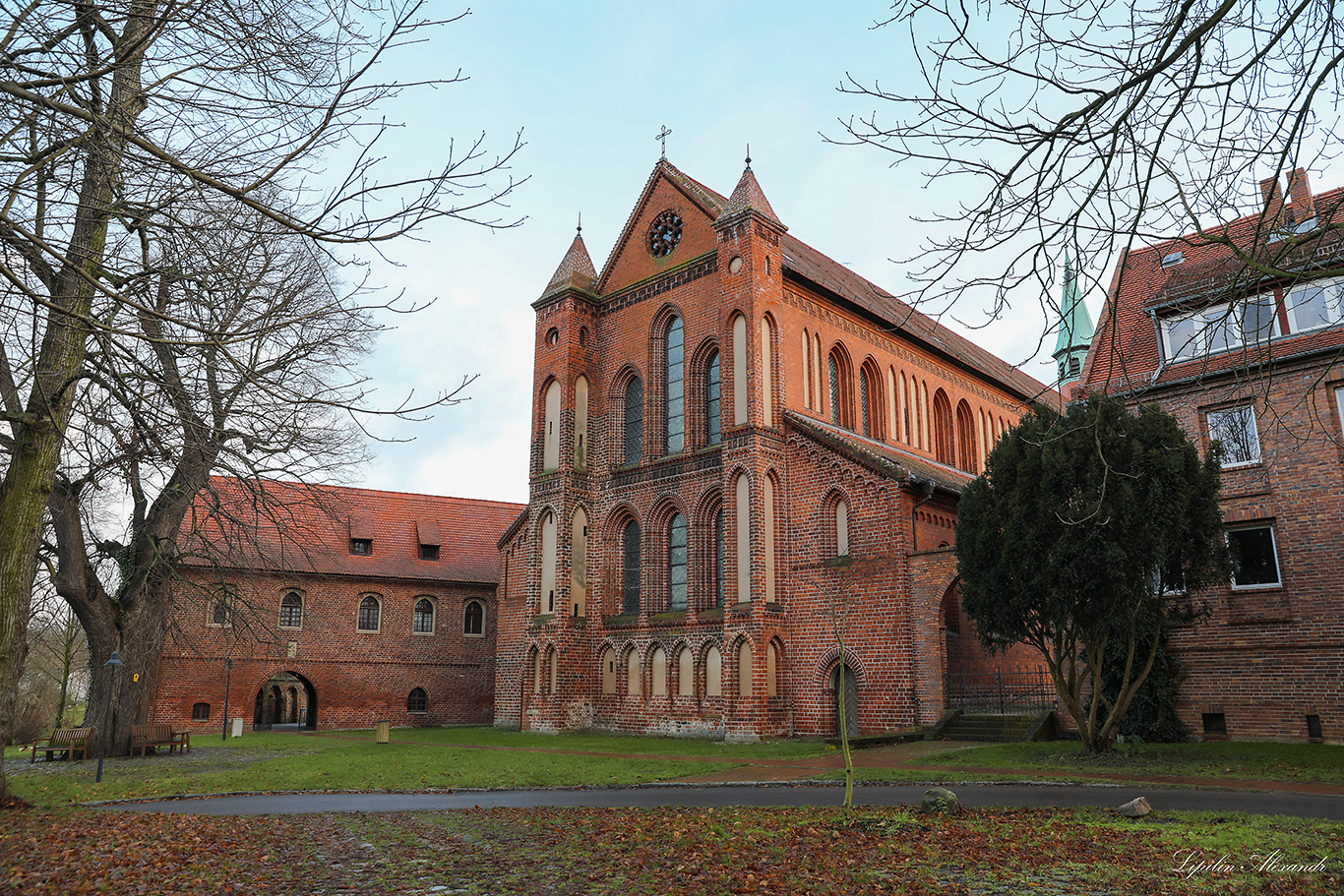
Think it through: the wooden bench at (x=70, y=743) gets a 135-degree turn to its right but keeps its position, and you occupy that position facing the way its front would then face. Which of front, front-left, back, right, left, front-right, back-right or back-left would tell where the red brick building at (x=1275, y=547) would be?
back-right

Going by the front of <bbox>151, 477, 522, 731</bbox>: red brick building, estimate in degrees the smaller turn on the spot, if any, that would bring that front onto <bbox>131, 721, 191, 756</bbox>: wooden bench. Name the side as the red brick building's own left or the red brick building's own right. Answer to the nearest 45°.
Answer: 0° — it already faces it

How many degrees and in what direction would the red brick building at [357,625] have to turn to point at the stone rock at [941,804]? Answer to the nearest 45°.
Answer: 0° — it already faces it

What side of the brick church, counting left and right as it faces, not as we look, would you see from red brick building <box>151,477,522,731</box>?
right

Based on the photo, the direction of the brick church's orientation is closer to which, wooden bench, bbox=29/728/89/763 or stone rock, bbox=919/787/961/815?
the wooden bench

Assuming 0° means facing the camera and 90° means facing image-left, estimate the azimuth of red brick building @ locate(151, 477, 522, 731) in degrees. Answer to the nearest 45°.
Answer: approximately 0°

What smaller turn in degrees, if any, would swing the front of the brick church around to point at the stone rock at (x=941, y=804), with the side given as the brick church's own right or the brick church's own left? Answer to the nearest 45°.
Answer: approximately 45° to the brick church's own left

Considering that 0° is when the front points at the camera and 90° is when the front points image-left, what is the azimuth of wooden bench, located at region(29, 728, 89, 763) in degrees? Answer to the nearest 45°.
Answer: approximately 45°
